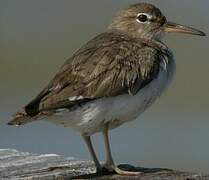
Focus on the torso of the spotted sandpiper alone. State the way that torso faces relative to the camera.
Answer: to the viewer's right
